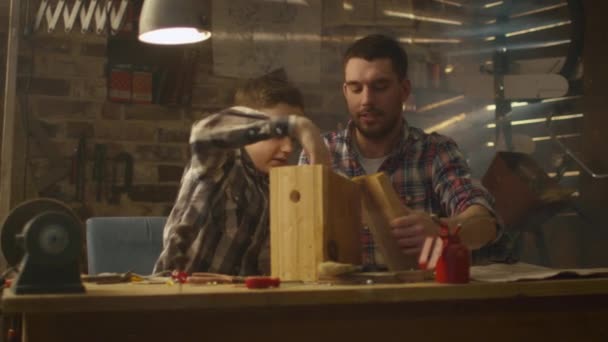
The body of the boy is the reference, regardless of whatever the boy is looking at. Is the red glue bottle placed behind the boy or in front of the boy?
in front

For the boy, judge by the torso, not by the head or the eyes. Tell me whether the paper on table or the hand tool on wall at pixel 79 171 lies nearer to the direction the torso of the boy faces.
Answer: the paper on table

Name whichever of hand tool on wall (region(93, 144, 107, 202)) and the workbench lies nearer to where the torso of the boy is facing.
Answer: the workbench

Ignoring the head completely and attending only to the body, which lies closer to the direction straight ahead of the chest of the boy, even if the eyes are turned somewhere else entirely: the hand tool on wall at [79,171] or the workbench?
the workbench

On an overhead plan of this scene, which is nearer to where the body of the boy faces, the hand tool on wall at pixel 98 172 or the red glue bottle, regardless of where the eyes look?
the red glue bottle

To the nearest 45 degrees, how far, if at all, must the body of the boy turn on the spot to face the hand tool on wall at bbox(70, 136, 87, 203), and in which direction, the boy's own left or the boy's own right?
approximately 180°

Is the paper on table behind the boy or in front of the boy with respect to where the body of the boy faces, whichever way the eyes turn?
in front

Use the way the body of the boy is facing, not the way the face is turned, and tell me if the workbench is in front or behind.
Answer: in front

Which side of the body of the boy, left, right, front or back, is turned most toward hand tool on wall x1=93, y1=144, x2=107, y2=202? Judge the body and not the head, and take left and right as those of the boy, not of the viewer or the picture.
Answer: back

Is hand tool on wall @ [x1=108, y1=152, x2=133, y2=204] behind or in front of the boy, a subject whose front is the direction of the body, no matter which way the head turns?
behind

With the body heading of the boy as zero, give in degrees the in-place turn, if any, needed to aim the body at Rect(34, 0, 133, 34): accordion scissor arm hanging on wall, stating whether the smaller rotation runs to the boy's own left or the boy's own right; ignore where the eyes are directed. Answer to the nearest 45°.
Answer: approximately 180°

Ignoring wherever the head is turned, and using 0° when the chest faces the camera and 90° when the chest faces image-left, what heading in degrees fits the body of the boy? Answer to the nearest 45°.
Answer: approximately 315°
